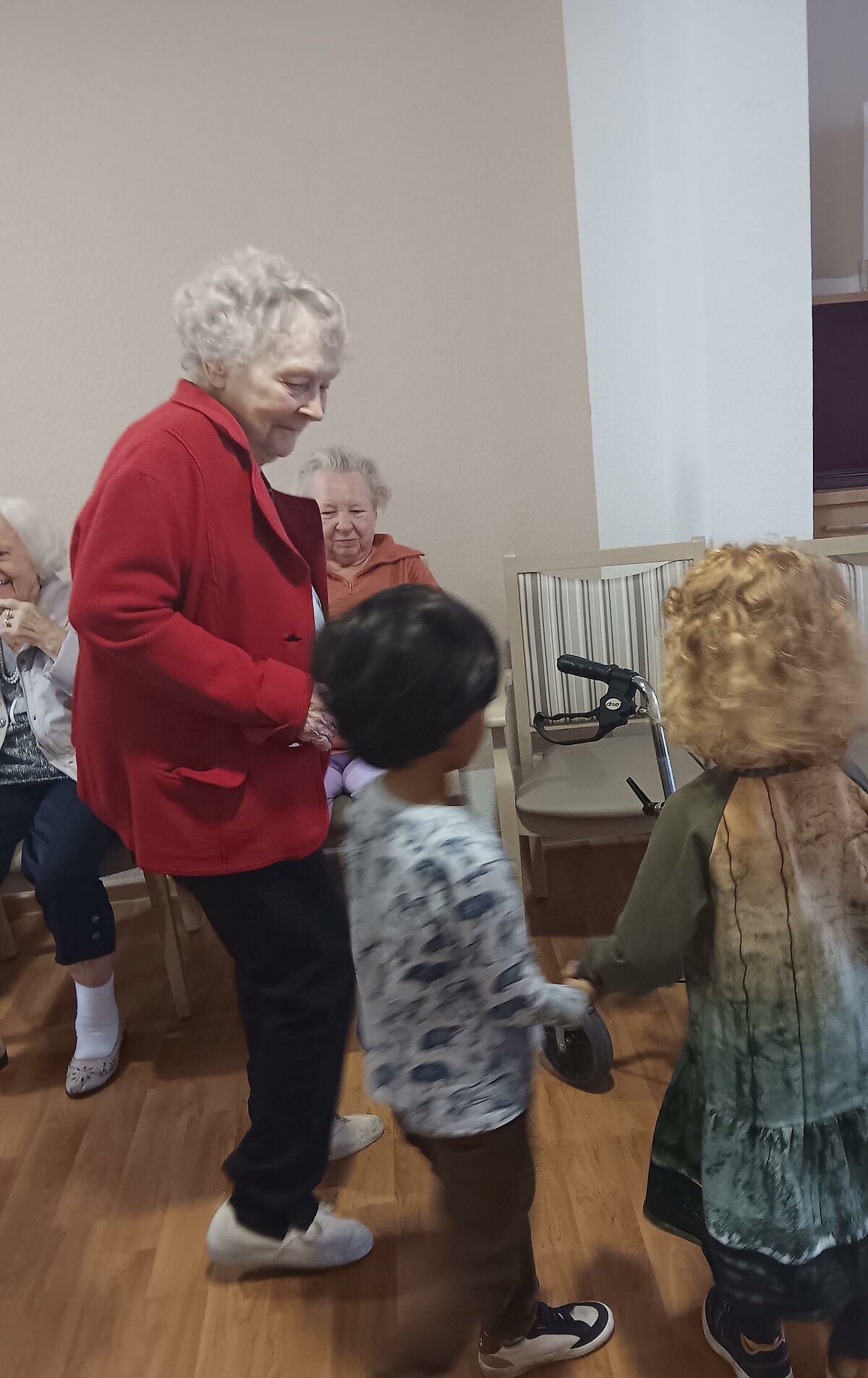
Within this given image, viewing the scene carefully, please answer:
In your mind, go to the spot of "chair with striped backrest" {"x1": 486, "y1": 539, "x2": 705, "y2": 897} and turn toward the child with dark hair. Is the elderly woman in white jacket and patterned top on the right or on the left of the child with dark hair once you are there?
right

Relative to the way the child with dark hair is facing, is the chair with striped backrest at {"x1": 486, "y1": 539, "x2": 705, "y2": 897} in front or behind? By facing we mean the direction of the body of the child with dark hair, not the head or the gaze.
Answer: in front

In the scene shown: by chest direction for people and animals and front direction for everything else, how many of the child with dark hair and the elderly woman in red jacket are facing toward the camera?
0

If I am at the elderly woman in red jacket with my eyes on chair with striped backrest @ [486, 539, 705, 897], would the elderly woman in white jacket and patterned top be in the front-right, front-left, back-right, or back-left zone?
front-left

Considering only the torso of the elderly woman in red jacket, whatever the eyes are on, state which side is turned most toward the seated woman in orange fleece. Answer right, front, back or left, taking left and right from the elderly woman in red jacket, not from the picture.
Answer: left

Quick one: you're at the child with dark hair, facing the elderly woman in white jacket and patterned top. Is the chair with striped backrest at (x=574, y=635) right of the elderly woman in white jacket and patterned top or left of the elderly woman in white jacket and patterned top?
right

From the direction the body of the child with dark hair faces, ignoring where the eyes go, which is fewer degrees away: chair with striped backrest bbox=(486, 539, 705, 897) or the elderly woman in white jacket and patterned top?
the chair with striped backrest

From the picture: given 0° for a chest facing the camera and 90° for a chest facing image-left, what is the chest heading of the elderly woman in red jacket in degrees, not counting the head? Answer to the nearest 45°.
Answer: approximately 270°

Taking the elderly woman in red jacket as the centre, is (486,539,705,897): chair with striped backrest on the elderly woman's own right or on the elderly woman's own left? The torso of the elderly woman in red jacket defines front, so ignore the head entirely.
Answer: on the elderly woman's own left
